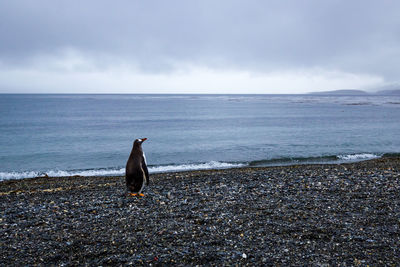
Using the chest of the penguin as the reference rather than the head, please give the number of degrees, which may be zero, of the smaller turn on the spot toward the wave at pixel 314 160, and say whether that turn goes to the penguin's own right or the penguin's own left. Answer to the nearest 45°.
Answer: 0° — it already faces it

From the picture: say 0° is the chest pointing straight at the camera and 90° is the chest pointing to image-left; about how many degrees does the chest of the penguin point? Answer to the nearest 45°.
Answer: approximately 225°
